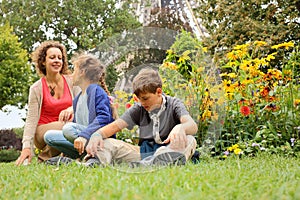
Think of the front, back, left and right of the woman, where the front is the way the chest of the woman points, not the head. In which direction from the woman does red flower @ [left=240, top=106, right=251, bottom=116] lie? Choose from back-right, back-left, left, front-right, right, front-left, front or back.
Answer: front-left

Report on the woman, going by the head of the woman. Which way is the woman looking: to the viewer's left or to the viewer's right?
to the viewer's right

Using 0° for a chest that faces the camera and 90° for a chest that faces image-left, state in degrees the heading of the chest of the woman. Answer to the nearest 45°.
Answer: approximately 315°

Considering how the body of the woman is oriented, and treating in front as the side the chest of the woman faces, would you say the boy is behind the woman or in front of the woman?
in front
